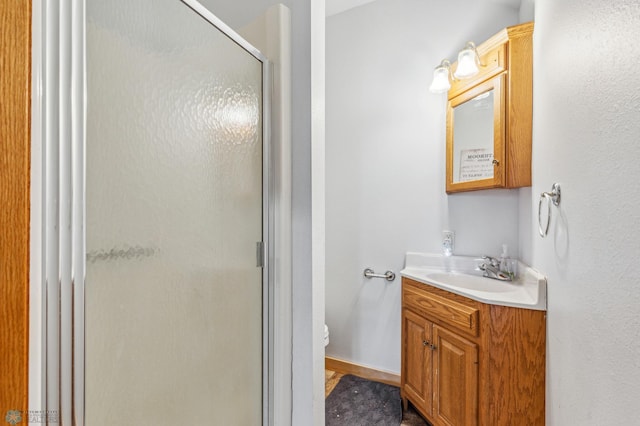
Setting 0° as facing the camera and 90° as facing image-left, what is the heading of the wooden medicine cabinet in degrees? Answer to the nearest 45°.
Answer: approximately 45°

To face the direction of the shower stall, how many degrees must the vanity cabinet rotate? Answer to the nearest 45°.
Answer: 0° — it already faces it

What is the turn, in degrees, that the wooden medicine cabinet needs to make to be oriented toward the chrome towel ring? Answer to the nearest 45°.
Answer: approximately 45° to its left

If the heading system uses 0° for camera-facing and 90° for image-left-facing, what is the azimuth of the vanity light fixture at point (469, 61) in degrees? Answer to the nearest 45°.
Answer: approximately 45°

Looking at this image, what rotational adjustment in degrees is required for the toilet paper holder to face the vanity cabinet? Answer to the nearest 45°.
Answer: approximately 90° to its left

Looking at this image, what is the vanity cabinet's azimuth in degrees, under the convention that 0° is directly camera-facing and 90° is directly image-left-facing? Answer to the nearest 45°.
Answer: approximately 45°
